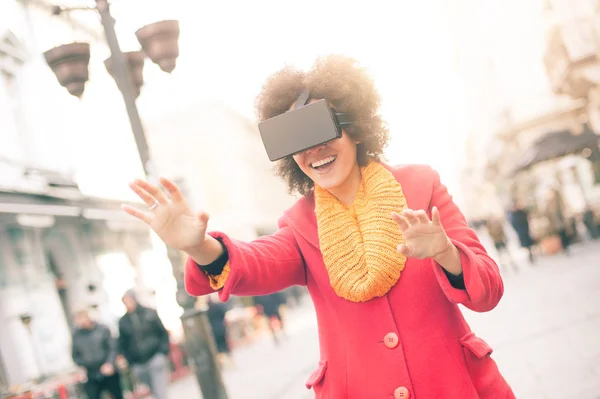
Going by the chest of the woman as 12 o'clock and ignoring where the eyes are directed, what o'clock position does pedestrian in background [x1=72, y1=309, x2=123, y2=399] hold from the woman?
The pedestrian in background is roughly at 5 o'clock from the woman.

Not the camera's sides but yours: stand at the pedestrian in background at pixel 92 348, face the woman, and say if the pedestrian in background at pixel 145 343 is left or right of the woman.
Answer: left

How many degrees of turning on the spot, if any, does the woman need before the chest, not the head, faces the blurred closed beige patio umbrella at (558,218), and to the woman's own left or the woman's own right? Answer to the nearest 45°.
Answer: approximately 180°

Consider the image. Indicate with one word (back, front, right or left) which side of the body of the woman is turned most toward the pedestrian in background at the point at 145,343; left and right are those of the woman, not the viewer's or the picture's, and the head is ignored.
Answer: back

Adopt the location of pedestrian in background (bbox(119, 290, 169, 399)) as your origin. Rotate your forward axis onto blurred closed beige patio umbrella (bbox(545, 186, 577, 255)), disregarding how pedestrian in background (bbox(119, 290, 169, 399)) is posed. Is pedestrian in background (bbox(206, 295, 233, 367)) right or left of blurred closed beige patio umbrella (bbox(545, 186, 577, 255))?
left

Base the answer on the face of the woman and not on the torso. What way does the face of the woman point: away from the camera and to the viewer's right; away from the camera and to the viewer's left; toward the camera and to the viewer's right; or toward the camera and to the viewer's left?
toward the camera and to the viewer's left

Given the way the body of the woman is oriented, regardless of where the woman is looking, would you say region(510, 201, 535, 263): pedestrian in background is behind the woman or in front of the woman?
behind

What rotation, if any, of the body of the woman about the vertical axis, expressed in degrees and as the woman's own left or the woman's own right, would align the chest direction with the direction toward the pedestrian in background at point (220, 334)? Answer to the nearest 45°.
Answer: approximately 180°

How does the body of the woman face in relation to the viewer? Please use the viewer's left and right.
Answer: facing the viewer

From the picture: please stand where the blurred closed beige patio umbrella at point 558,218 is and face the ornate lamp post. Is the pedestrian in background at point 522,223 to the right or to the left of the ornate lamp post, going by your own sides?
right
